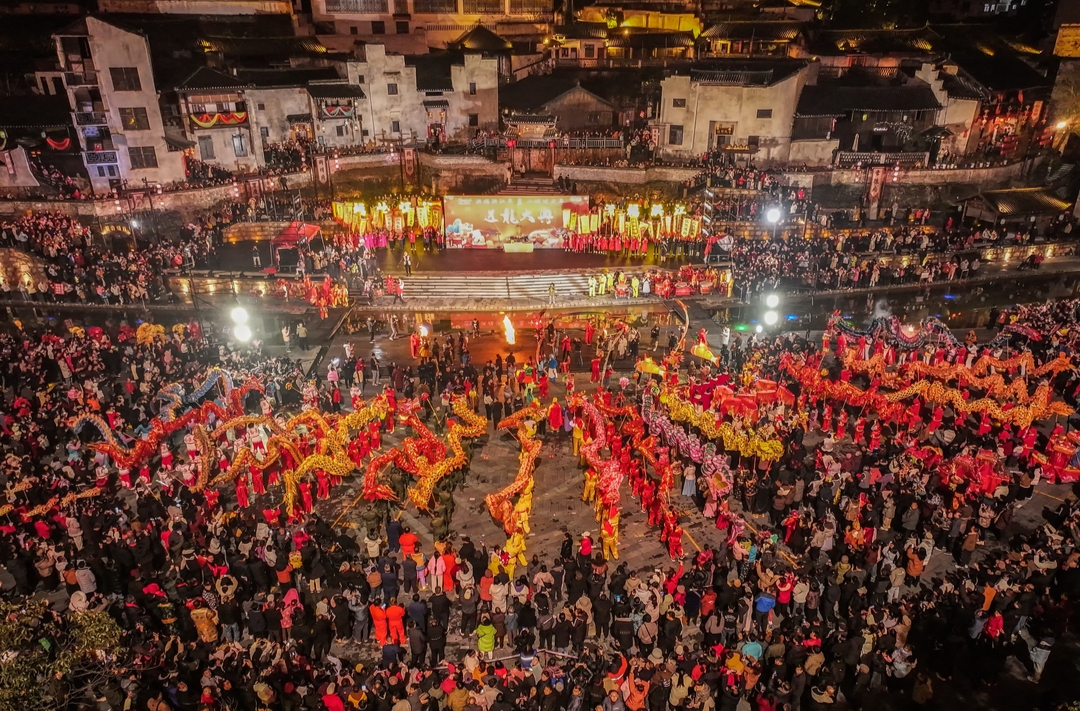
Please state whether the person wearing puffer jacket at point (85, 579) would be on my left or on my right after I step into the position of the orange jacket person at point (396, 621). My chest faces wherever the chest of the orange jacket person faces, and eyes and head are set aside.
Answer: on my left

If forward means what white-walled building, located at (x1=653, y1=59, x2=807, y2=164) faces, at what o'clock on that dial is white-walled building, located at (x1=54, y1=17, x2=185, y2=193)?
white-walled building, located at (x1=54, y1=17, x2=185, y2=193) is roughly at 2 o'clock from white-walled building, located at (x1=653, y1=59, x2=807, y2=164).

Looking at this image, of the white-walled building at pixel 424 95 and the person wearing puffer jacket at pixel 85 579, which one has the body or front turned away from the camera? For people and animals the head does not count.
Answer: the person wearing puffer jacket

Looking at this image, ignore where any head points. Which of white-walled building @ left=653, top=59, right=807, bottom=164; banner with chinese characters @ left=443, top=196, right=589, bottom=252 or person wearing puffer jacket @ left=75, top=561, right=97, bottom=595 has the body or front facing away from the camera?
the person wearing puffer jacket

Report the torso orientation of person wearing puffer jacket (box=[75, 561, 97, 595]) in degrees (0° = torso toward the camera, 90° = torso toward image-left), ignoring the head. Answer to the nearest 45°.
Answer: approximately 180°

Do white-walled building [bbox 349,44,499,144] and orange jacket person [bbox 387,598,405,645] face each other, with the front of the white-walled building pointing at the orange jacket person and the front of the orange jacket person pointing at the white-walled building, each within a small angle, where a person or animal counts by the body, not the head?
yes

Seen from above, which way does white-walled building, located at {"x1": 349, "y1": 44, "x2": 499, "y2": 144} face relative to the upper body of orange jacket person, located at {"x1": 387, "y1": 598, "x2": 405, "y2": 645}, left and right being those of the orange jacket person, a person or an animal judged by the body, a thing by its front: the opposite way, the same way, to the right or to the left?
the opposite way

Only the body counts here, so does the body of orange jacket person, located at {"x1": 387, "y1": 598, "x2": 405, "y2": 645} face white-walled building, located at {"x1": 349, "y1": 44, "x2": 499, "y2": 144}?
yes

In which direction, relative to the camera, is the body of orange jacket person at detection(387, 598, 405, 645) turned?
away from the camera
